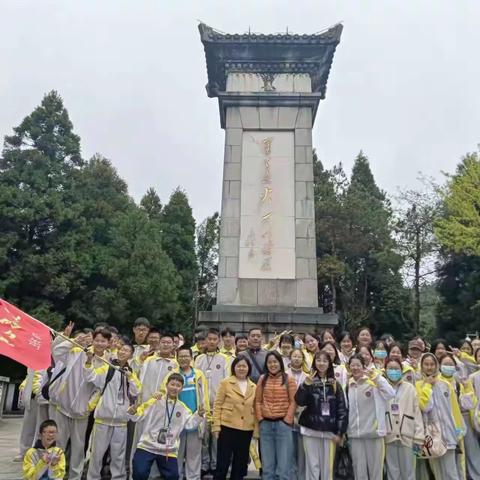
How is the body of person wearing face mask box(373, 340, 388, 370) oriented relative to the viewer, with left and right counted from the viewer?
facing the viewer

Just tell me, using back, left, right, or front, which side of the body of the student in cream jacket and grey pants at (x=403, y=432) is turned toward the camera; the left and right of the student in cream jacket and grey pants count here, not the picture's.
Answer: front

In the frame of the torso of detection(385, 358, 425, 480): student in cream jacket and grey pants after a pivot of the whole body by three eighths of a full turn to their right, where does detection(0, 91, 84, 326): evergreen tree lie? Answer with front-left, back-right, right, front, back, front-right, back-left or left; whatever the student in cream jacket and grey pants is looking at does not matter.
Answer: front

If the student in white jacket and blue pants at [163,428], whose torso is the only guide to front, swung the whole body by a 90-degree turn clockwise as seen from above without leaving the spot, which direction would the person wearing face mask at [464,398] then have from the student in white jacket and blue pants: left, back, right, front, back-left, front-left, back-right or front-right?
back

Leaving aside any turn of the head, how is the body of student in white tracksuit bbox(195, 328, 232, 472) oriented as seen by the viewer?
toward the camera

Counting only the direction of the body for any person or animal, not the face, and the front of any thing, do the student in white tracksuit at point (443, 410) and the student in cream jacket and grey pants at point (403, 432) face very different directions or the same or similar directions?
same or similar directions

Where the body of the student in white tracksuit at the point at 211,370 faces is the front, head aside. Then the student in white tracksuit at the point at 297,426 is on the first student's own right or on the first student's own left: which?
on the first student's own left

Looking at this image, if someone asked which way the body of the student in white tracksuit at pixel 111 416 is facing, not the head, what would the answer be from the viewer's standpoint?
toward the camera

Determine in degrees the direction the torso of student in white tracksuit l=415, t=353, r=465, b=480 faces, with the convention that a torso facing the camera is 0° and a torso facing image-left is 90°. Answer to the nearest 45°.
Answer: approximately 0°

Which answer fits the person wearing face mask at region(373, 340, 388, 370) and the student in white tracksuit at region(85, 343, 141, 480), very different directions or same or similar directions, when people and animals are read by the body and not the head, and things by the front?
same or similar directions

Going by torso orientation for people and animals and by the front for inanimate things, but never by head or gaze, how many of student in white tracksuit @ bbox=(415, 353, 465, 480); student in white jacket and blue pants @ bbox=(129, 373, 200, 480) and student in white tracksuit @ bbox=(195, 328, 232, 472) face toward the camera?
3

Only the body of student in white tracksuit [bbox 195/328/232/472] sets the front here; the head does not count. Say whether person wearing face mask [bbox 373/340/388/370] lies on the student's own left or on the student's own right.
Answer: on the student's own left

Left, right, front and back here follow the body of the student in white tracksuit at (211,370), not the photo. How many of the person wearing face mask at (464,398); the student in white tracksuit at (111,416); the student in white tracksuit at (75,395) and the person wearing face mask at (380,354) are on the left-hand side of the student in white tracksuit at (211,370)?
2

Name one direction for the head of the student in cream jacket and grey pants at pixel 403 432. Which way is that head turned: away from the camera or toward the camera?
toward the camera

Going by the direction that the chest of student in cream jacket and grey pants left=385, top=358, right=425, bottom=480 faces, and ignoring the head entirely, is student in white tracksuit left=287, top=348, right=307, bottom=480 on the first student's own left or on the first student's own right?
on the first student's own right

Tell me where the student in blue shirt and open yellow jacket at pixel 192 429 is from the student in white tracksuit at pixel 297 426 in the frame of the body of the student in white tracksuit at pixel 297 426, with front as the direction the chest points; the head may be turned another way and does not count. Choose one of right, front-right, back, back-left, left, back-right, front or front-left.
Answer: right

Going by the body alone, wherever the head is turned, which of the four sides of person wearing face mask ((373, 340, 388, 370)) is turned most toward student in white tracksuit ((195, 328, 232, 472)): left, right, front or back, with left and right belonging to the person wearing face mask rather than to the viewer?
right
